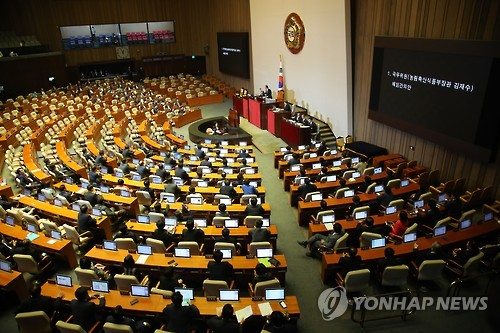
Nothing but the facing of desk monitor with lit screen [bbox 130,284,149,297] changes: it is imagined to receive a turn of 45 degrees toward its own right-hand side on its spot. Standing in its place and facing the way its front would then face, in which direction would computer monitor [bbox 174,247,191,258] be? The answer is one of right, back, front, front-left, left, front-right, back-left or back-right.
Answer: back

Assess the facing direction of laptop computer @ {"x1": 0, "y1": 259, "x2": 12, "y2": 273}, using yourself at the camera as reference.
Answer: facing the viewer and to the left of the viewer

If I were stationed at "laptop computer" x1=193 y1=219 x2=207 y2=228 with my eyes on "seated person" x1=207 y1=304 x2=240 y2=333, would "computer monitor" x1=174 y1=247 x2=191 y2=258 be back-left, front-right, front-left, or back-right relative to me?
front-right

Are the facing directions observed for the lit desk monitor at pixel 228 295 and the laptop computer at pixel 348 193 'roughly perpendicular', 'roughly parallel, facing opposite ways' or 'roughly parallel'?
roughly parallel

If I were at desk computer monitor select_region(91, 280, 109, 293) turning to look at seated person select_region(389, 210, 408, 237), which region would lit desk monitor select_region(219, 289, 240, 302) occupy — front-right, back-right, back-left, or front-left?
front-right

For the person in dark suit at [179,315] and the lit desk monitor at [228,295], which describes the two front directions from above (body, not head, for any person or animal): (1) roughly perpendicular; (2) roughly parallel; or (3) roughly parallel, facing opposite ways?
roughly parallel, facing opposite ways

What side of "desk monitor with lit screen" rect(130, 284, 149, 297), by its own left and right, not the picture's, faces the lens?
front

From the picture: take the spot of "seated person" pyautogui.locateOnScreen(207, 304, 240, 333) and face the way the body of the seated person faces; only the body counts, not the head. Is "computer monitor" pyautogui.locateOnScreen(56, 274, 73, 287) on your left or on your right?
on your left

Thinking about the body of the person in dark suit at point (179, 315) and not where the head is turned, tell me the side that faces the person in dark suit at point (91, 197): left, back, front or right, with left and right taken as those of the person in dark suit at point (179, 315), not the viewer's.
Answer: front

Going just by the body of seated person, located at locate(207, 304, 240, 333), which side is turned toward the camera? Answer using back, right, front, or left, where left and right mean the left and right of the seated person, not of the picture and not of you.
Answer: back

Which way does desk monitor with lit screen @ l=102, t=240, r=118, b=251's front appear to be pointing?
toward the camera

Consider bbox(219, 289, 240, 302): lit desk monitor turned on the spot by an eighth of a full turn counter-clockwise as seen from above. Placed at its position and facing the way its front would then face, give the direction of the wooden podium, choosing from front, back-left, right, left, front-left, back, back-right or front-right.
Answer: back-left

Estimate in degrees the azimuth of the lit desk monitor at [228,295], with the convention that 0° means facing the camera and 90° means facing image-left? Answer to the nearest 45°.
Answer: approximately 0°

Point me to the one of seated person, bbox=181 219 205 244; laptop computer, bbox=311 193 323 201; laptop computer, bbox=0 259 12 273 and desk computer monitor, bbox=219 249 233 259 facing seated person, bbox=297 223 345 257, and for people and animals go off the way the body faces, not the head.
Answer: laptop computer, bbox=311 193 323 201

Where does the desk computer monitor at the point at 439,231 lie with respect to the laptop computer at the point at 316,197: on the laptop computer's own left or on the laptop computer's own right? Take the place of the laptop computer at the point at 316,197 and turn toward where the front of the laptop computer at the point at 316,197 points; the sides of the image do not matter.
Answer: on the laptop computer's own left

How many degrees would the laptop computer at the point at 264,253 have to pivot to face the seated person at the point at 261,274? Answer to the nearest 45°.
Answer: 0° — it already faces them

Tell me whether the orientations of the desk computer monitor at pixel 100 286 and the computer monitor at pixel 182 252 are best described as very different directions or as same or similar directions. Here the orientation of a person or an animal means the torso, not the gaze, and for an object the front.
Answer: same or similar directions

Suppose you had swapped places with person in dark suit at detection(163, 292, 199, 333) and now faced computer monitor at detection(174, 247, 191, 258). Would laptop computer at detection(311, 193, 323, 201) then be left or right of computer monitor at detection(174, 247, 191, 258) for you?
right

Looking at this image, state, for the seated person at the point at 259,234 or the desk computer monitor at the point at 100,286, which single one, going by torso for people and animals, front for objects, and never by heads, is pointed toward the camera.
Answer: the desk computer monitor
